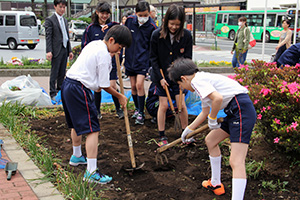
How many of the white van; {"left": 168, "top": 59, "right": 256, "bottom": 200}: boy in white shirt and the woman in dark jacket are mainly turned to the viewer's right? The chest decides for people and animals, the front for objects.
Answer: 0

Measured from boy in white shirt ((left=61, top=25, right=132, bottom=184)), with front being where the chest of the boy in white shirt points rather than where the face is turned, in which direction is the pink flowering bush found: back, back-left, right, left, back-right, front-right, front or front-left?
front

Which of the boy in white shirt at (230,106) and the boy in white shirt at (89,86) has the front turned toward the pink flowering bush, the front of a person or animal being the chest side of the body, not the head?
the boy in white shirt at (89,86)

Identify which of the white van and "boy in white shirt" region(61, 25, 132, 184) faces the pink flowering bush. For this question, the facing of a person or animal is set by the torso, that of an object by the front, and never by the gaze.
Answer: the boy in white shirt

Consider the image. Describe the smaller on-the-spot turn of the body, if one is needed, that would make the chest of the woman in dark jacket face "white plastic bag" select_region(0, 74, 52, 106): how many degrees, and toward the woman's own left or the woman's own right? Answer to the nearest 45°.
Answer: approximately 135° to the woman's own right

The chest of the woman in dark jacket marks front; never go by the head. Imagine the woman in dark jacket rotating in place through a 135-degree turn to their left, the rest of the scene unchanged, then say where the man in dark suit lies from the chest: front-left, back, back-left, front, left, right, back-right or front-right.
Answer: left

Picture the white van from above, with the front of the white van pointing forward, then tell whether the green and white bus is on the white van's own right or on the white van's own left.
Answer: on the white van's own right

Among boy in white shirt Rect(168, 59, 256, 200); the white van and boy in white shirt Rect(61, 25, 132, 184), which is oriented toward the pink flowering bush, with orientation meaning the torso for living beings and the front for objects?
boy in white shirt Rect(61, 25, 132, 184)

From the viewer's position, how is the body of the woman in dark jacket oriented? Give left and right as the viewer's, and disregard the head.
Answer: facing the viewer

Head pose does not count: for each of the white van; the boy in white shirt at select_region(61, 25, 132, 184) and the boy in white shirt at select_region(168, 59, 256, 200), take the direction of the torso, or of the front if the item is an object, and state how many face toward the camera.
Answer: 0

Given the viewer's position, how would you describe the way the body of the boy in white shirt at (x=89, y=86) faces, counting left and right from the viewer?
facing to the right of the viewer

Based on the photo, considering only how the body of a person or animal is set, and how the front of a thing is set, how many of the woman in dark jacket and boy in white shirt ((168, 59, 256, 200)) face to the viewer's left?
1

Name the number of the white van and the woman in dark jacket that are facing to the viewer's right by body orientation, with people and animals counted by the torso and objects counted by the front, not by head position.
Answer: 0

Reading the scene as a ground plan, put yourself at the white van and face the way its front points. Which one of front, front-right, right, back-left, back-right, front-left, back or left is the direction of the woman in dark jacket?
back-left
